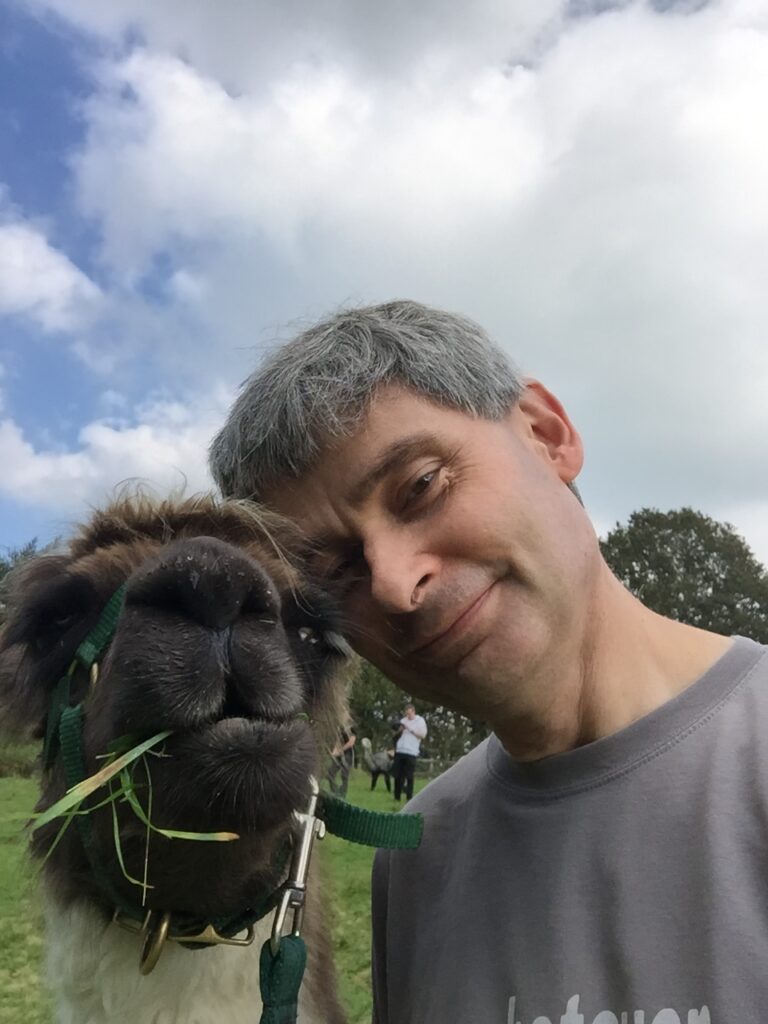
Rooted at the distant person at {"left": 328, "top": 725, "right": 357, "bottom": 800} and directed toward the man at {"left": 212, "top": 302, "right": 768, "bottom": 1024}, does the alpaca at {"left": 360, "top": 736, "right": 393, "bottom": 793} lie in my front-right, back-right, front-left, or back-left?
back-left

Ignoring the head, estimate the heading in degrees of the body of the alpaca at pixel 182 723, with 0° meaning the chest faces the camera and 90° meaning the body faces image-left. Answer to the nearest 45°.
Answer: approximately 0°

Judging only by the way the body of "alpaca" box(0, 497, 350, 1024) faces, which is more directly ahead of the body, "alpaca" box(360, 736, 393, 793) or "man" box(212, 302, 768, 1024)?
the man

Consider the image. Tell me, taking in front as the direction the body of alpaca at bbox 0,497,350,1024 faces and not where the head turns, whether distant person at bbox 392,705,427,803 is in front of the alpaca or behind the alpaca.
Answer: behind

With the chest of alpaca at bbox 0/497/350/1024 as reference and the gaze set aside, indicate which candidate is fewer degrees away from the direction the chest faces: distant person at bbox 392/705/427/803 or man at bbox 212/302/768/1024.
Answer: the man

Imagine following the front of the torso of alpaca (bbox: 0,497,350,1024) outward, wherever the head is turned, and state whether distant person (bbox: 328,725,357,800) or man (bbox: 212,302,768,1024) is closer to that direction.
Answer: the man

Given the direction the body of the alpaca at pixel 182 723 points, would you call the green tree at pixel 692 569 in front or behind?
behind

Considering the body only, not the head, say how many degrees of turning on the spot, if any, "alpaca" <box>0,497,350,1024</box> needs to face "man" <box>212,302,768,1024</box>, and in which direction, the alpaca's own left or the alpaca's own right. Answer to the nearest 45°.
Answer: approximately 90° to the alpaca's own left

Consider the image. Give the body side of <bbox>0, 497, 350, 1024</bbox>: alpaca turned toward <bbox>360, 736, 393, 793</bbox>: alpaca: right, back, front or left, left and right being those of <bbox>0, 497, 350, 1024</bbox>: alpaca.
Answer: back

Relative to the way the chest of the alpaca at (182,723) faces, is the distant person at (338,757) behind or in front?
behind
